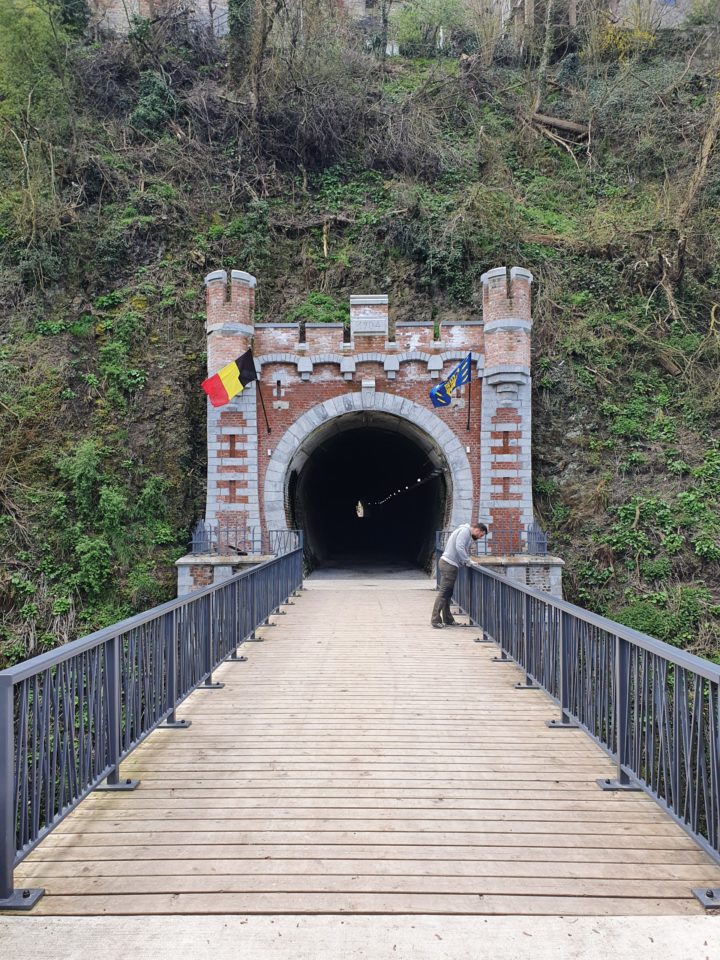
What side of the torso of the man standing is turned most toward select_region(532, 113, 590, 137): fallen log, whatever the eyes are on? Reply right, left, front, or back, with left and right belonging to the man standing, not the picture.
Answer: left

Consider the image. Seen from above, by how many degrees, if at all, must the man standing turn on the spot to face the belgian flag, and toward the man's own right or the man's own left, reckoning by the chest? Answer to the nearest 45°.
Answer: approximately 135° to the man's own left

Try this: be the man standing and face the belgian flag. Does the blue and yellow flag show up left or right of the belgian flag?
right

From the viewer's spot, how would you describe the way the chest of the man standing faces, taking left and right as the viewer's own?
facing to the right of the viewer
